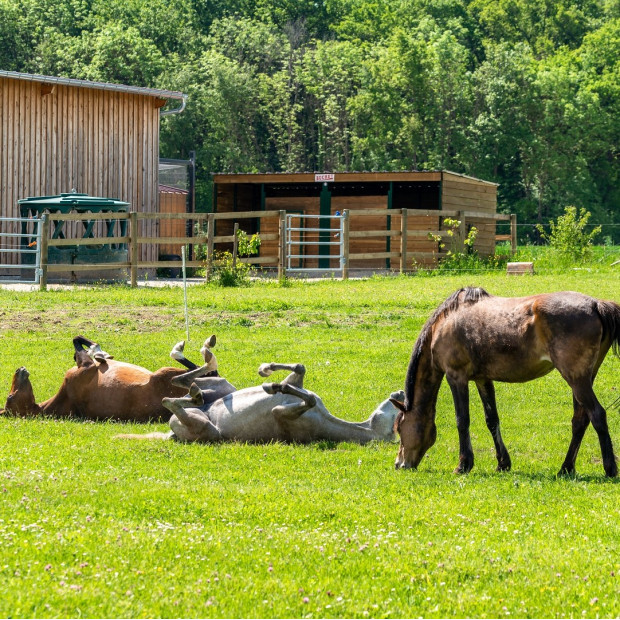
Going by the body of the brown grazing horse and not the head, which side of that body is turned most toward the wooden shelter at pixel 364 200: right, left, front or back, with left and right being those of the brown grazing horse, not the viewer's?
right

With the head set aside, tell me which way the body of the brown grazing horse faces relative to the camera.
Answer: to the viewer's left

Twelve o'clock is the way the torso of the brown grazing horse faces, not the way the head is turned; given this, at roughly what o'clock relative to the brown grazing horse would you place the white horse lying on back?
The white horse lying on back is roughly at 1 o'clock from the brown grazing horse.

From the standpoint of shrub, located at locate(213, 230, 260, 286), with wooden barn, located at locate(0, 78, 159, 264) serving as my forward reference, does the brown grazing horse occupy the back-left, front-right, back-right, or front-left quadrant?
back-left

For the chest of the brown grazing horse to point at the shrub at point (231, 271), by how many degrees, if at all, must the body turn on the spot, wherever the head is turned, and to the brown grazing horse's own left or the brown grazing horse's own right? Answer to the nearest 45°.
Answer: approximately 90° to the brown grazing horse's own right

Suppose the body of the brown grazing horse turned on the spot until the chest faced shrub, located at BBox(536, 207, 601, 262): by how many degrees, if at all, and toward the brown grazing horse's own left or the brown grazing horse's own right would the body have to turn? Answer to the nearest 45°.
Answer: approximately 90° to the brown grazing horse's own right

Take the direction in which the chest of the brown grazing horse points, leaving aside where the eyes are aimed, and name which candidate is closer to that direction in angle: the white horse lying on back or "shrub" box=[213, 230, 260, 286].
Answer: the white horse lying on back
